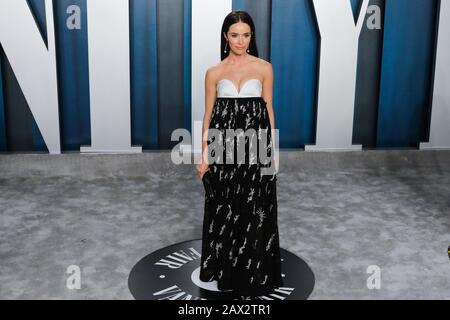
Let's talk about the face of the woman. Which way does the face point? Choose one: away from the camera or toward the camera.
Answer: toward the camera

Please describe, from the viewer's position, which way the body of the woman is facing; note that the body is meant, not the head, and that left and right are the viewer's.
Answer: facing the viewer
